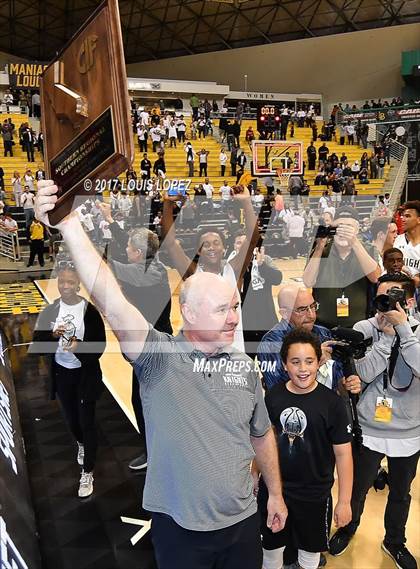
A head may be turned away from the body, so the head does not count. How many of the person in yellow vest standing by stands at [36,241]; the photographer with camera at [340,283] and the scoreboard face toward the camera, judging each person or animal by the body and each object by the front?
3

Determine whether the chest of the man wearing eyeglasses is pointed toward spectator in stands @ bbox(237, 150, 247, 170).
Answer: no

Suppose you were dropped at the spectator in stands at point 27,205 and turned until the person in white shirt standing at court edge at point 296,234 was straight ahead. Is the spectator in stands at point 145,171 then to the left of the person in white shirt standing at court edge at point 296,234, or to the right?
left

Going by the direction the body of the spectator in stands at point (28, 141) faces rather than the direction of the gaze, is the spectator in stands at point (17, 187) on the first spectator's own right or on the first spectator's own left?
on the first spectator's own right

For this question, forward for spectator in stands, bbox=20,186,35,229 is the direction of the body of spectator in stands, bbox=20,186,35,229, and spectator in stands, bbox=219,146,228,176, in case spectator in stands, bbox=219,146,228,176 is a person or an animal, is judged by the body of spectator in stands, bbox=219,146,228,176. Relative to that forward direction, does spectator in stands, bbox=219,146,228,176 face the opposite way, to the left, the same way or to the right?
the same way

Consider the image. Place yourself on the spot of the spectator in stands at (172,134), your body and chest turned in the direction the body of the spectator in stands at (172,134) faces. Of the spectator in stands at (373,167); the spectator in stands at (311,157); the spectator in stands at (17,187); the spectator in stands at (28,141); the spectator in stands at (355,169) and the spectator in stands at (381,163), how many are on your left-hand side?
4

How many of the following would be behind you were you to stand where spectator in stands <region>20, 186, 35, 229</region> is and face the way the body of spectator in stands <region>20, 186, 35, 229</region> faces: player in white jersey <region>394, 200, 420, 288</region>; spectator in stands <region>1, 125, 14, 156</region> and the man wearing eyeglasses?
1

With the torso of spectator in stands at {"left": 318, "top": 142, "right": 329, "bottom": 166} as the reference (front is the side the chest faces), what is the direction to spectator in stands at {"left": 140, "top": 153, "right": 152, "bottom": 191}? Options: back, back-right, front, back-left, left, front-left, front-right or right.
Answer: front-right

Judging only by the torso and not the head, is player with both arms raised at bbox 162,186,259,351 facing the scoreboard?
no

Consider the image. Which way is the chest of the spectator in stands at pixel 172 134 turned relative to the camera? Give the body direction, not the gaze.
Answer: toward the camera

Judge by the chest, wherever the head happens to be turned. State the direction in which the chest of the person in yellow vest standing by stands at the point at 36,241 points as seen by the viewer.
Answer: toward the camera

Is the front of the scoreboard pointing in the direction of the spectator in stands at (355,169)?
no

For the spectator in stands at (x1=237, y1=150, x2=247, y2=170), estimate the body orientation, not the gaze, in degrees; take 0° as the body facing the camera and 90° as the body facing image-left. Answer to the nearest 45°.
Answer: approximately 0°

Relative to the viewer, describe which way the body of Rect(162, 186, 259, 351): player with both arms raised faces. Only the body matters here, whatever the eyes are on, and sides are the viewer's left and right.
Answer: facing the viewer

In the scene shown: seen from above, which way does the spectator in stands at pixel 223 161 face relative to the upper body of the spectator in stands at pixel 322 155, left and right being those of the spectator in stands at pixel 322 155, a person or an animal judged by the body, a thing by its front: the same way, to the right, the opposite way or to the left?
the same way

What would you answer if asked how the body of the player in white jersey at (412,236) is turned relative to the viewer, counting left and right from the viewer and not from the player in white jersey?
facing the viewer and to the left of the viewer

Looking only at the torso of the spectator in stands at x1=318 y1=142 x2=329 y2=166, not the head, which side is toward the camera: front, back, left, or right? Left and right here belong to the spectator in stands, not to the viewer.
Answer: front

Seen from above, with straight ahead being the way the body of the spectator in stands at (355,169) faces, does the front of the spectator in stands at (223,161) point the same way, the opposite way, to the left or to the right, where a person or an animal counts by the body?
the same way

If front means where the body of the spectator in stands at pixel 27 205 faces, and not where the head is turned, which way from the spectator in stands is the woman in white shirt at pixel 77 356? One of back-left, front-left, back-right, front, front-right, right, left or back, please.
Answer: front

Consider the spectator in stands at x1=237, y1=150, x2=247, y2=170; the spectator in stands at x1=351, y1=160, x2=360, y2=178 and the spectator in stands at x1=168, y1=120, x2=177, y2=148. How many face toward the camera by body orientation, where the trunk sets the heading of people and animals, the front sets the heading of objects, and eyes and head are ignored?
3
